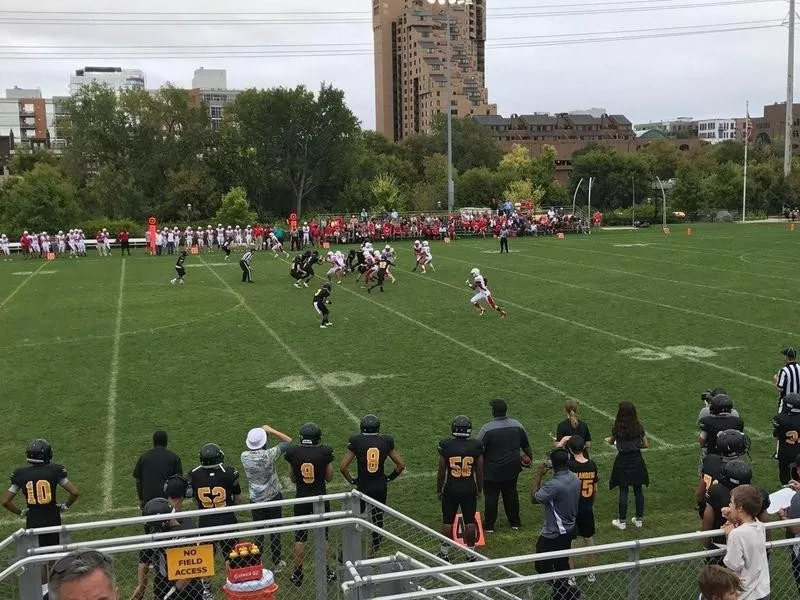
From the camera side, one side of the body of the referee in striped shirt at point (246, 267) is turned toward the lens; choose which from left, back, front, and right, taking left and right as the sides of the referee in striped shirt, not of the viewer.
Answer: right

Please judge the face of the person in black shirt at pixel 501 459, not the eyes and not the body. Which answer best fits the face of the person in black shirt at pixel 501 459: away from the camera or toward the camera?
away from the camera

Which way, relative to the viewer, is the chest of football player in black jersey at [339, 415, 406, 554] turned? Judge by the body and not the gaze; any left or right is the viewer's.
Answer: facing away from the viewer

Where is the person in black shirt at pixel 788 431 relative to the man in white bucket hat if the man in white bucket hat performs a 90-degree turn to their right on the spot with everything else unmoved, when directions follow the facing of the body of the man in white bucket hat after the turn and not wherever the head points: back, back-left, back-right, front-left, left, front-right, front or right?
front

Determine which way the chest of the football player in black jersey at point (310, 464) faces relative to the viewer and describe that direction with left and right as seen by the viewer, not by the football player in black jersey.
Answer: facing away from the viewer

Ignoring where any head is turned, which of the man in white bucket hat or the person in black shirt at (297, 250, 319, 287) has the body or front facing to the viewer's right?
the person in black shirt

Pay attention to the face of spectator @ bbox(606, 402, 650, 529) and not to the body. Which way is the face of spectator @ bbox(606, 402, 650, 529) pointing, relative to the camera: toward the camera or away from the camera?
away from the camera

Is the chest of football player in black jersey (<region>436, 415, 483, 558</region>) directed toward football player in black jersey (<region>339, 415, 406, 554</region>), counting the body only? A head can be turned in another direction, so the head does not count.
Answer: no

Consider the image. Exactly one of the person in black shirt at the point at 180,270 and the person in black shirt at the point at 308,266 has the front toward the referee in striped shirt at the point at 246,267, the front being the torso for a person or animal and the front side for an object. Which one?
the person in black shirt at the point at 180,270

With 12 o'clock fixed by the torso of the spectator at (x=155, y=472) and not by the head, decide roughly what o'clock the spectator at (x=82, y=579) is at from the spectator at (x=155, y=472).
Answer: the spectator at (x=82, y=579) is roughly at 6 o'clock from the spectator at (x=155, y=472).

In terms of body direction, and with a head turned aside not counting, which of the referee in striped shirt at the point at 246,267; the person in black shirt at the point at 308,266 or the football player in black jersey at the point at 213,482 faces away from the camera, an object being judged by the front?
the football player in black jersey

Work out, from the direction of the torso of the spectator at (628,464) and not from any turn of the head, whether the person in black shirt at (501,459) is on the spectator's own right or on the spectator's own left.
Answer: on the spectator's own left

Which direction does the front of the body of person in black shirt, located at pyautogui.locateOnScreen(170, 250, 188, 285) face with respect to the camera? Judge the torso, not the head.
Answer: to the viewer's right

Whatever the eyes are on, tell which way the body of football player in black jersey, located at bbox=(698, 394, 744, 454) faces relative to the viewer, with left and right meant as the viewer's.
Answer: facing away from the viewer

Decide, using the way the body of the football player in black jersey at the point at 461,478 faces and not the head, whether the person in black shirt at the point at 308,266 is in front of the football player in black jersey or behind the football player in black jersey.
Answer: in front

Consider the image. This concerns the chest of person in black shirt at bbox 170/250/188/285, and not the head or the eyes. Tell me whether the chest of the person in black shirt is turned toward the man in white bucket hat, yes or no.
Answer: no

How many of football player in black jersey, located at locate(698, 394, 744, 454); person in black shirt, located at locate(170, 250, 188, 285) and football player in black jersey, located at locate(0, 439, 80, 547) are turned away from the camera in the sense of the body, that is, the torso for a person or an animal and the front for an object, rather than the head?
2

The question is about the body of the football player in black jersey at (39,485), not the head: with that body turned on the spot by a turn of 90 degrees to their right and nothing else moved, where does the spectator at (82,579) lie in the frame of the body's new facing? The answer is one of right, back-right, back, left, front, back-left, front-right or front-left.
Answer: right

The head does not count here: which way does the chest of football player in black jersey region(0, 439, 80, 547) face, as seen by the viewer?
away from the camera
